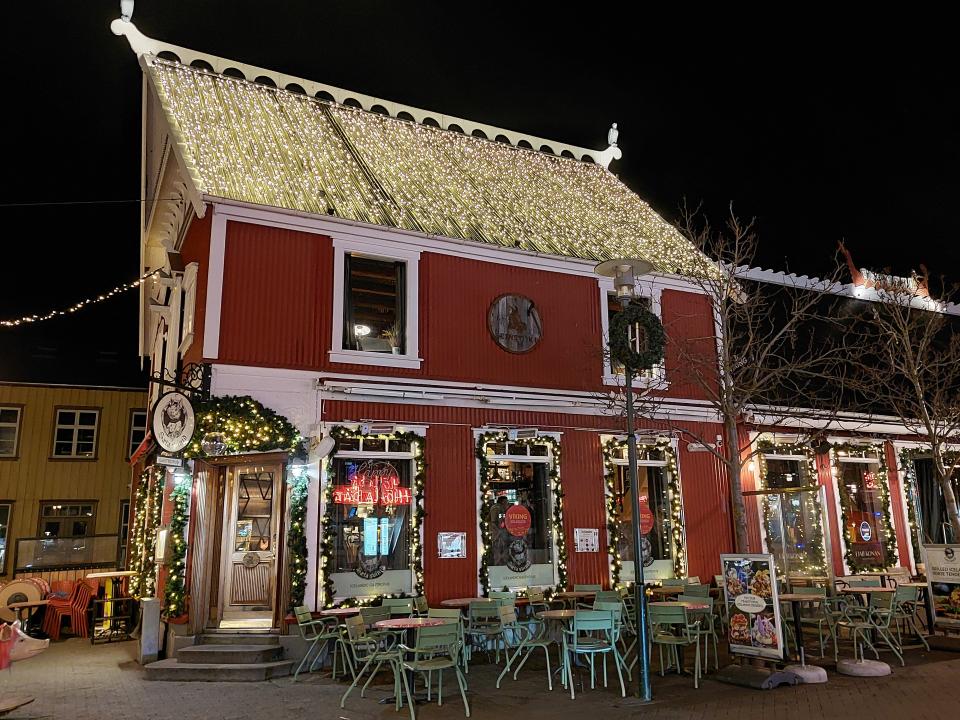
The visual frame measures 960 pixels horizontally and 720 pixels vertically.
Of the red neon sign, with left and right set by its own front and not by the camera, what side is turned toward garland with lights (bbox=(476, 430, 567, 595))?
left

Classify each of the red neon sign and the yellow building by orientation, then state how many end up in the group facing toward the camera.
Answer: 2

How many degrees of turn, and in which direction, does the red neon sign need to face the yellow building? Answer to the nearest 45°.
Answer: approximately 135° to its right

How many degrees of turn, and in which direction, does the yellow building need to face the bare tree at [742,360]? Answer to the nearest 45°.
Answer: approximately 45° to its left

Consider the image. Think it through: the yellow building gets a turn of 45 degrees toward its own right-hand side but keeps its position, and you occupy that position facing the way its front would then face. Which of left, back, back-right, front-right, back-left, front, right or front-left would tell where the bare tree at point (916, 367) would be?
left

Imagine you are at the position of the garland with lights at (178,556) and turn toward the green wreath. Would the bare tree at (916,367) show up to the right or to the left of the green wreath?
left

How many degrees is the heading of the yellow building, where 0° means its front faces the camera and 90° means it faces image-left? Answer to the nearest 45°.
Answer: approximately 0°

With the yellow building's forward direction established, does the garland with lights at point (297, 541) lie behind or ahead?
ahead

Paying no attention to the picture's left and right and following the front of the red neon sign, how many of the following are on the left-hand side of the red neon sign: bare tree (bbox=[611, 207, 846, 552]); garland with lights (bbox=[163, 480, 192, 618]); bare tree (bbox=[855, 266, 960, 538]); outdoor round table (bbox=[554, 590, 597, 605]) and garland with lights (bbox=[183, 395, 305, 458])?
3

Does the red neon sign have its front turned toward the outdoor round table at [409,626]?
yes

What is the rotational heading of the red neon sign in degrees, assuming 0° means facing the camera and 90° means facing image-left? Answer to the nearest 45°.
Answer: approximately 0°

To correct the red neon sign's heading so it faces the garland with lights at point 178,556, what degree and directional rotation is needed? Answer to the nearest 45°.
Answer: approximately 90° to its right
